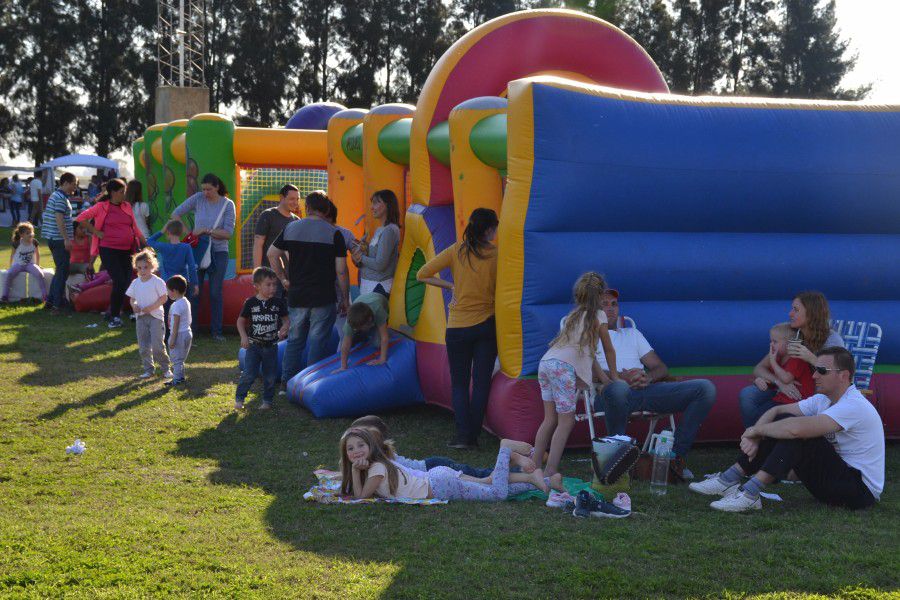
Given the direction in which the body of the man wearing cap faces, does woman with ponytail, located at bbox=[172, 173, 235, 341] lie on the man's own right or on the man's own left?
on the man's own right

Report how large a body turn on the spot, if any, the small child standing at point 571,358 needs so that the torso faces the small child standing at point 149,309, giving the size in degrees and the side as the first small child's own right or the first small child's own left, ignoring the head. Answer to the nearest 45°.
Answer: approximately 90° to the first small child's own left

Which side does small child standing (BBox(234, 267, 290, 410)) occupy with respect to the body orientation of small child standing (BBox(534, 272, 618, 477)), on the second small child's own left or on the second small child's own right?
on the second small child's own left

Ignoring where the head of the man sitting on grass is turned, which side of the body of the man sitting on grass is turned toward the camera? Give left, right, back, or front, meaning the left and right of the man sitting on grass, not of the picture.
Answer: left

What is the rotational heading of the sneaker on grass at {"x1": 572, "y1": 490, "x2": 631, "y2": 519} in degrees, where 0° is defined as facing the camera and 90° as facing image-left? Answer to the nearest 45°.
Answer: approximately 270°

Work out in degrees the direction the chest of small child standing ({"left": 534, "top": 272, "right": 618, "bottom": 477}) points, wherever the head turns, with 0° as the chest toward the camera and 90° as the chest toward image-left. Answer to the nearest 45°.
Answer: approximately 225°

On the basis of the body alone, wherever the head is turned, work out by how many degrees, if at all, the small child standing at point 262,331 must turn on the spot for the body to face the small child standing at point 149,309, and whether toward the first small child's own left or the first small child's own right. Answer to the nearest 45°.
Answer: approximately 135° to the first small child's own right

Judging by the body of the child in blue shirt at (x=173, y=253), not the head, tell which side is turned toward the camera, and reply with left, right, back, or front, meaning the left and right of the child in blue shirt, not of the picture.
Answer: back

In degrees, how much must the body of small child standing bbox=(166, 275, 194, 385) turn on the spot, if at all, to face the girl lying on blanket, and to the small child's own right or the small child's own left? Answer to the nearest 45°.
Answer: approximately 90° to the small child's own left
